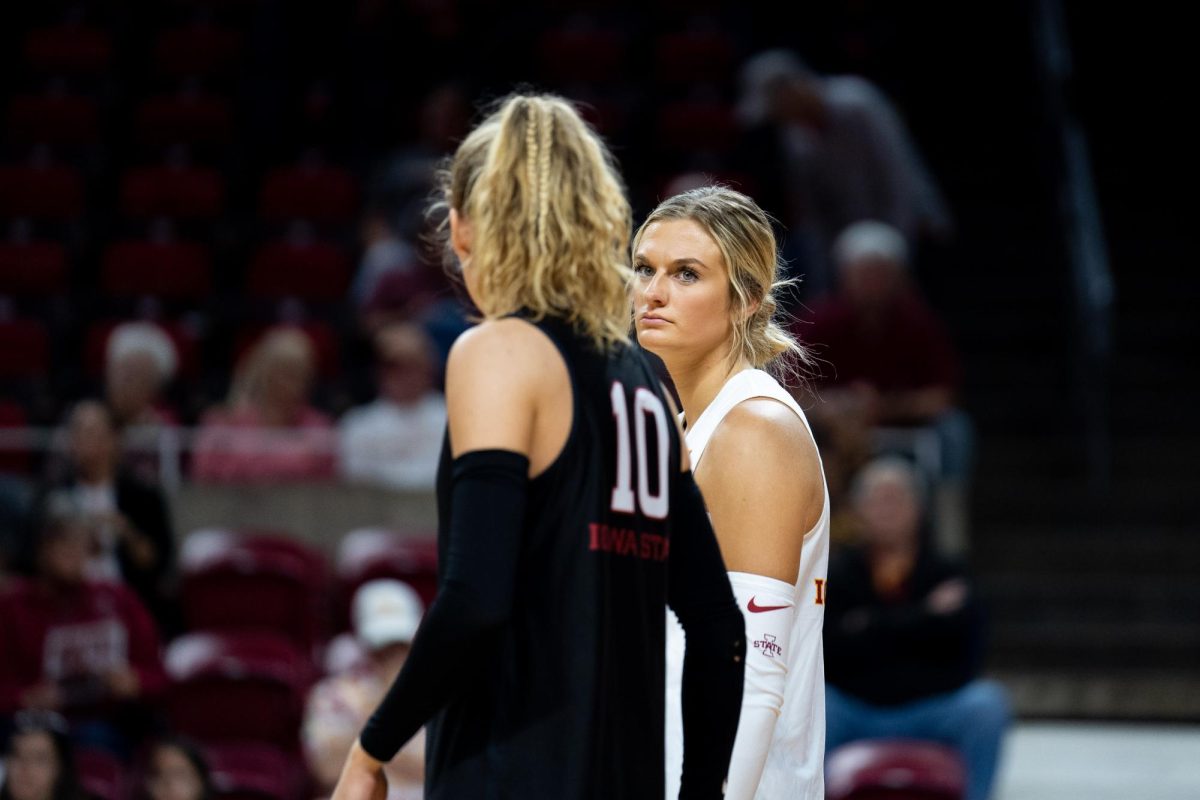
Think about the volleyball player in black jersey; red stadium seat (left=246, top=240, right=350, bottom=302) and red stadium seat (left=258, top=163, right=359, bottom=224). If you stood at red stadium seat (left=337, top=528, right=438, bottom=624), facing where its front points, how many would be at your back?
2

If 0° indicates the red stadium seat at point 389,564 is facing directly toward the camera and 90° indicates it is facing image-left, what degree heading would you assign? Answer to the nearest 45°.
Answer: approximately 0°

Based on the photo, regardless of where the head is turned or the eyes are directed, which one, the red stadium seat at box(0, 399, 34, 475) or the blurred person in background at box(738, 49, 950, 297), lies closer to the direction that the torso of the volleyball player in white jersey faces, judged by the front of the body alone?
the red stadium seat

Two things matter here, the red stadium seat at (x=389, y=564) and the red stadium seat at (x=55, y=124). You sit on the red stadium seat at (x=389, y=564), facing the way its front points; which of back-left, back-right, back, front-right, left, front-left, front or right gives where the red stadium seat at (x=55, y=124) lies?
back-right

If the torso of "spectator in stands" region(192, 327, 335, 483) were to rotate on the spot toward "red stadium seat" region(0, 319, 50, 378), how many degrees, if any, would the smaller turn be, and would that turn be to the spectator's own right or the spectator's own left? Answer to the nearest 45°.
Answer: approximately 135° to the spectator's own right

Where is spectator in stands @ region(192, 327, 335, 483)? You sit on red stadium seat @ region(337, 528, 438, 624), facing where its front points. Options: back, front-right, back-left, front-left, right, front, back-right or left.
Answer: back-right

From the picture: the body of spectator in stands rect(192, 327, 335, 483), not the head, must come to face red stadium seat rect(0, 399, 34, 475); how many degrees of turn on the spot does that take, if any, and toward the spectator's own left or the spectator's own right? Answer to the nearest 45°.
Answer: approximately 135° to the spectator's own right

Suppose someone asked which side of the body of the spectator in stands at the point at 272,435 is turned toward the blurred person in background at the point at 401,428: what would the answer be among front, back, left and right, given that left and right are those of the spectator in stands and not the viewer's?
left

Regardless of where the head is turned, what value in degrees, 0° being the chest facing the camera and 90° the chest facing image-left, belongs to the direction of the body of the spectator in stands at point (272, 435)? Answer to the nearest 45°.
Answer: approximately 0°
